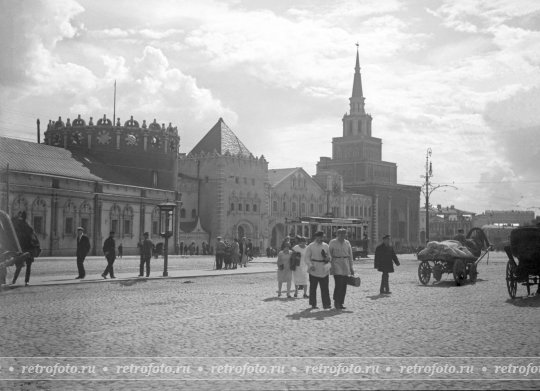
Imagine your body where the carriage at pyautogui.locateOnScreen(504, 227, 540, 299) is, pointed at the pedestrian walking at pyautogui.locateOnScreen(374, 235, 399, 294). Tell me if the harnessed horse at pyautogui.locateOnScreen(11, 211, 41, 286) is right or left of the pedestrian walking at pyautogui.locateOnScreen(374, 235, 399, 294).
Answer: left
